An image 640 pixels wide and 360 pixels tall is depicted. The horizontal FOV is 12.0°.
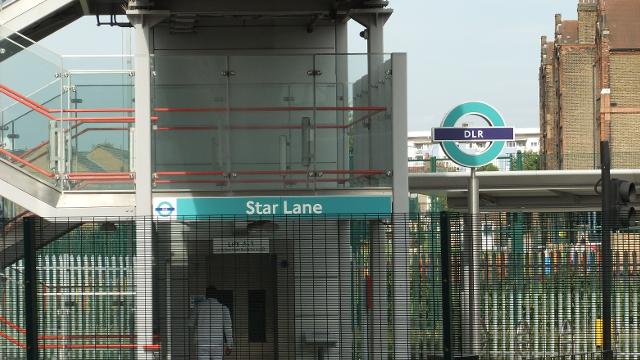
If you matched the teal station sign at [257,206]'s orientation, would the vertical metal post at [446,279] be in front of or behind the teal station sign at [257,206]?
in front

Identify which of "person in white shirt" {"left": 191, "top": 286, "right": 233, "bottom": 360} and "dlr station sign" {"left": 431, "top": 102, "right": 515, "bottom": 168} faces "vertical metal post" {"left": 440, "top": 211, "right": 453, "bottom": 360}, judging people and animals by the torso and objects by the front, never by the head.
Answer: the dlr station sign

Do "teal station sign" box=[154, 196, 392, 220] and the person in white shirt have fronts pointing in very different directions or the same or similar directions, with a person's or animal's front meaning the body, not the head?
very different directions

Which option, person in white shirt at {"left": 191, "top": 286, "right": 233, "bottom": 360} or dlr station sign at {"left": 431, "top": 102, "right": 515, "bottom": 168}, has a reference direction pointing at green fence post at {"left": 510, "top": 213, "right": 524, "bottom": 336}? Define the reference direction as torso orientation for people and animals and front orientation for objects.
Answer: the dlr station sign

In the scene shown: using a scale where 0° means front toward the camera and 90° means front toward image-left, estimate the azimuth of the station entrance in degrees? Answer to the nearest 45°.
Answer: approximately 0°

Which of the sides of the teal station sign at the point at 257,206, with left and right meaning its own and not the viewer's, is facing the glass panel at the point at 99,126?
right

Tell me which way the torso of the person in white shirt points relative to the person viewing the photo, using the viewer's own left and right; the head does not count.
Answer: facing away from the viewer

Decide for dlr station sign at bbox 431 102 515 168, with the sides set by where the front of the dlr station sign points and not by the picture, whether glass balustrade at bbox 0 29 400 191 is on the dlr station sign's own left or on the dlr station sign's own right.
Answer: on the dlr station sign's own right
